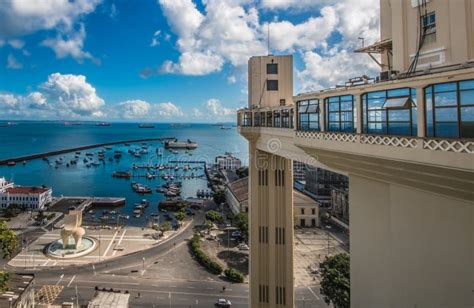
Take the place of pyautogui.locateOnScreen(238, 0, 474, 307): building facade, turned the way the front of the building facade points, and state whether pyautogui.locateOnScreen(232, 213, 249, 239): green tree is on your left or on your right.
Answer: on your right

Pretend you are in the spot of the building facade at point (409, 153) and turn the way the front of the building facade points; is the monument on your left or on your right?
on your right

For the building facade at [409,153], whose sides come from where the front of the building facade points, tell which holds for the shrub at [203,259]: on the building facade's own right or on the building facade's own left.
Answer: on the building facade's own right

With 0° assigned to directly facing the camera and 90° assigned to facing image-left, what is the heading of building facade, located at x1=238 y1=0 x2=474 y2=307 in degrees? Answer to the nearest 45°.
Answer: approximately 45°

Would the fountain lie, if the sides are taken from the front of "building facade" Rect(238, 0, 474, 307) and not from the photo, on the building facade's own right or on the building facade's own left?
on the building facade's own right

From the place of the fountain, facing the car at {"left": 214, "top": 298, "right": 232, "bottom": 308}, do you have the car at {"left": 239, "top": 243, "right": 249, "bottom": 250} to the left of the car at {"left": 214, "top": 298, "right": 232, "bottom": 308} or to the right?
left

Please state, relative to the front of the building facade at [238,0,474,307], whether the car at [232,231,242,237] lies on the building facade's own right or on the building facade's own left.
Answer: on the building facade's own right

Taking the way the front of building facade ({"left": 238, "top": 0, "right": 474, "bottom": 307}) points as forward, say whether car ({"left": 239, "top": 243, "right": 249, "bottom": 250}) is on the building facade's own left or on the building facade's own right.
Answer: on the building facade's own right
